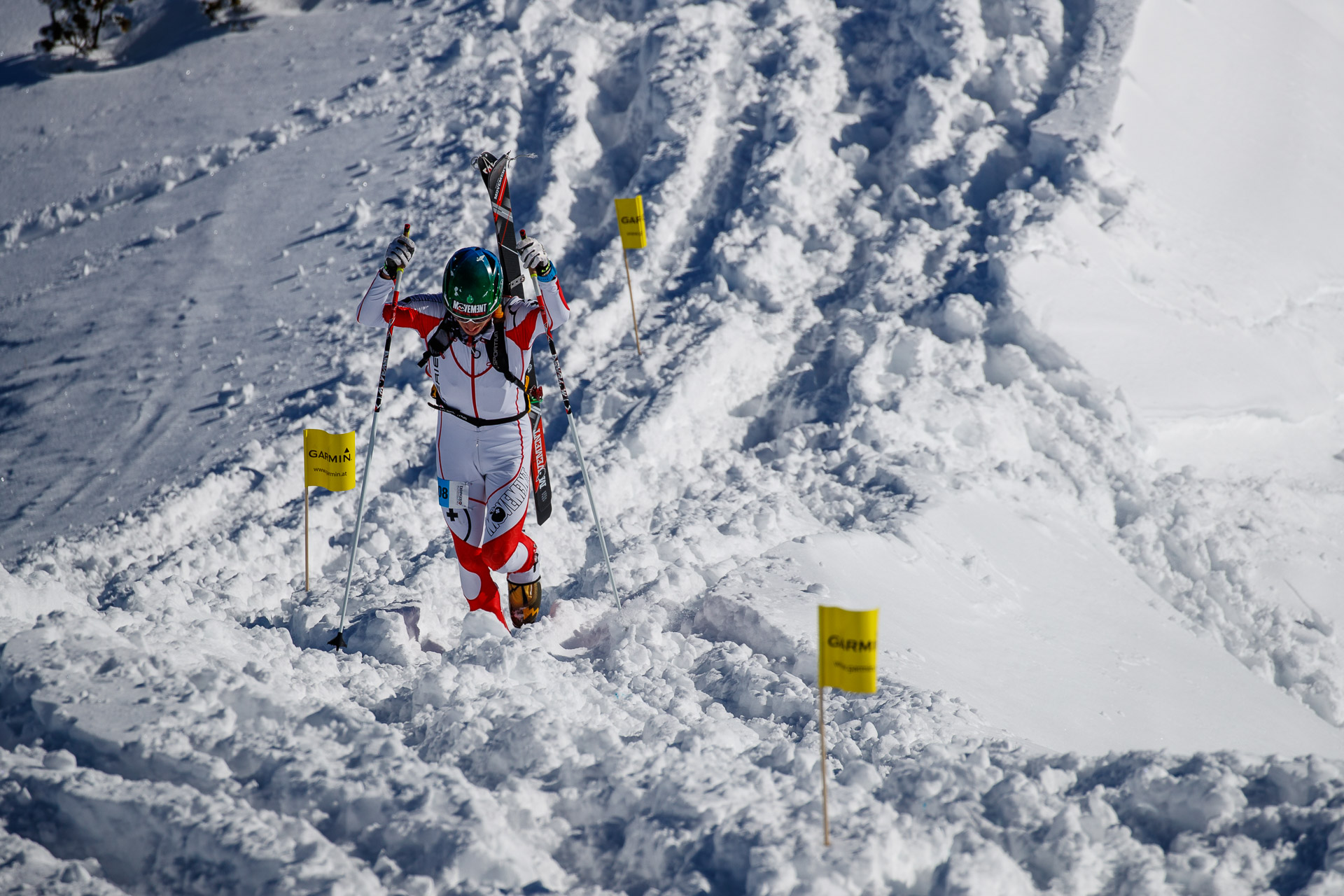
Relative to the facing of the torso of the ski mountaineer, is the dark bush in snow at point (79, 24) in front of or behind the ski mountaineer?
behind

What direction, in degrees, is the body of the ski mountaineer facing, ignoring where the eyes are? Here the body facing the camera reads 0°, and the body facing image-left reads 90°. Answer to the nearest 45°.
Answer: approximately 0°

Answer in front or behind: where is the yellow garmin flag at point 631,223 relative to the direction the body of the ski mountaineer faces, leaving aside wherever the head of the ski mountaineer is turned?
behind

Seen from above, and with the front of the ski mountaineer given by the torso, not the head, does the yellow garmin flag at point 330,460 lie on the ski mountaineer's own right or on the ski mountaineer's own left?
on the ski mountaineer's own right
